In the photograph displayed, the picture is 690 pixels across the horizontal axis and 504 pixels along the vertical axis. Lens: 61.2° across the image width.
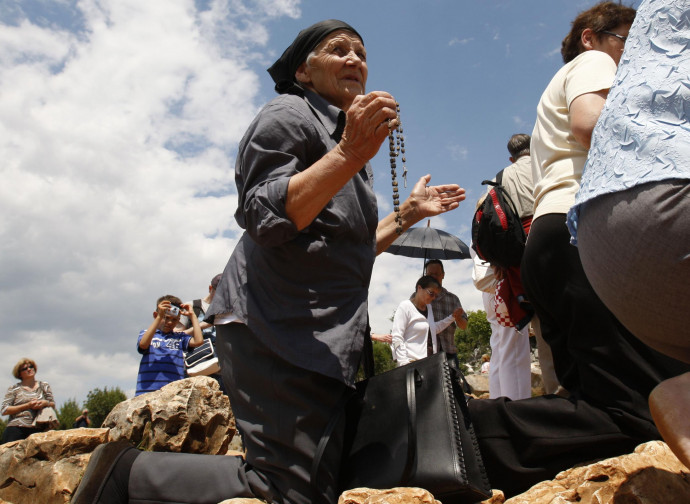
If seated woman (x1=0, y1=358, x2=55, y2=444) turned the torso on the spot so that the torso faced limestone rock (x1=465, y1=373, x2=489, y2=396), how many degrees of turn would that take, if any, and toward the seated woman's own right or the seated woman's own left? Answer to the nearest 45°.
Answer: approximately 45° to the seated woman's own left

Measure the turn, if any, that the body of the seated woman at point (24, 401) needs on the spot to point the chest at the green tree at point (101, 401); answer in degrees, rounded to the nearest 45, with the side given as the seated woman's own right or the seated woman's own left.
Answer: approximately 135° to the seated woman's own left

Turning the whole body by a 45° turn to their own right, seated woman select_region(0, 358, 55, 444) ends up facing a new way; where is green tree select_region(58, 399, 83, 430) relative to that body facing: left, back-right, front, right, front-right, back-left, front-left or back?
back

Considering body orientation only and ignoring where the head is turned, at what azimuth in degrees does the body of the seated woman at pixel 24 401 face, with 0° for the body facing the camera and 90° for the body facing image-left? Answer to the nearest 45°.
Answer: approximately 315°

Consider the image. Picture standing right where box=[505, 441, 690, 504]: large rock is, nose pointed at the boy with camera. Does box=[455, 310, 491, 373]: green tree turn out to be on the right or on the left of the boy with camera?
right

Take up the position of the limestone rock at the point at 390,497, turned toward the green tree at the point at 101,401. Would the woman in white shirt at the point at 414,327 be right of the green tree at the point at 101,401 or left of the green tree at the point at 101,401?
right
